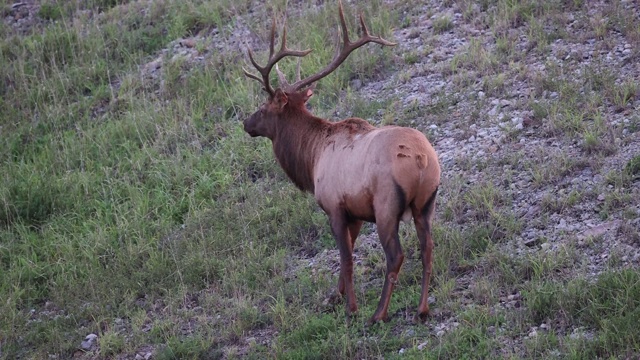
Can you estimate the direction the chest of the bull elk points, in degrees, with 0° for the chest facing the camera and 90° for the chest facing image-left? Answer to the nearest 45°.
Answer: approximately 135°

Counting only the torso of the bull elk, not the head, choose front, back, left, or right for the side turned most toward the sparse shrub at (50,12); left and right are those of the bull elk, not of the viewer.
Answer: front

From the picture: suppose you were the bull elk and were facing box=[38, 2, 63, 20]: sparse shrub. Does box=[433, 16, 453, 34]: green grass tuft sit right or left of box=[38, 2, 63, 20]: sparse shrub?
right

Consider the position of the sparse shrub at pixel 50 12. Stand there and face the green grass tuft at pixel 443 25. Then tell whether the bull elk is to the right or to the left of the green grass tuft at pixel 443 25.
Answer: right

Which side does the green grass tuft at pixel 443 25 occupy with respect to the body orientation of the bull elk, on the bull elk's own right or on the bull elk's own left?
on the bull elk's own right
